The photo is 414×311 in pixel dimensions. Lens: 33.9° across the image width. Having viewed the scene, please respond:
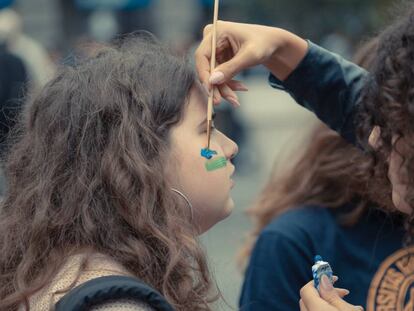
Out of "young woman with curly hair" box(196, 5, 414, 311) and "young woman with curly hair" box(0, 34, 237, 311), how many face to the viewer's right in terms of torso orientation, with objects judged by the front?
1

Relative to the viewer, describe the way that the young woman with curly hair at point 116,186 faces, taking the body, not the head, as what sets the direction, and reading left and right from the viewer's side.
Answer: facing to the right of the viewer

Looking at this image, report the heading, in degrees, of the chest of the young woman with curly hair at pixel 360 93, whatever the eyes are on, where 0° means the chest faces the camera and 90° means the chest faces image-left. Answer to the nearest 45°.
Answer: approximately 45°

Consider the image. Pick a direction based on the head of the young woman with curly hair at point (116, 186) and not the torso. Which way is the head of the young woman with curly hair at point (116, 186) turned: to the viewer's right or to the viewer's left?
to the viewer's right
